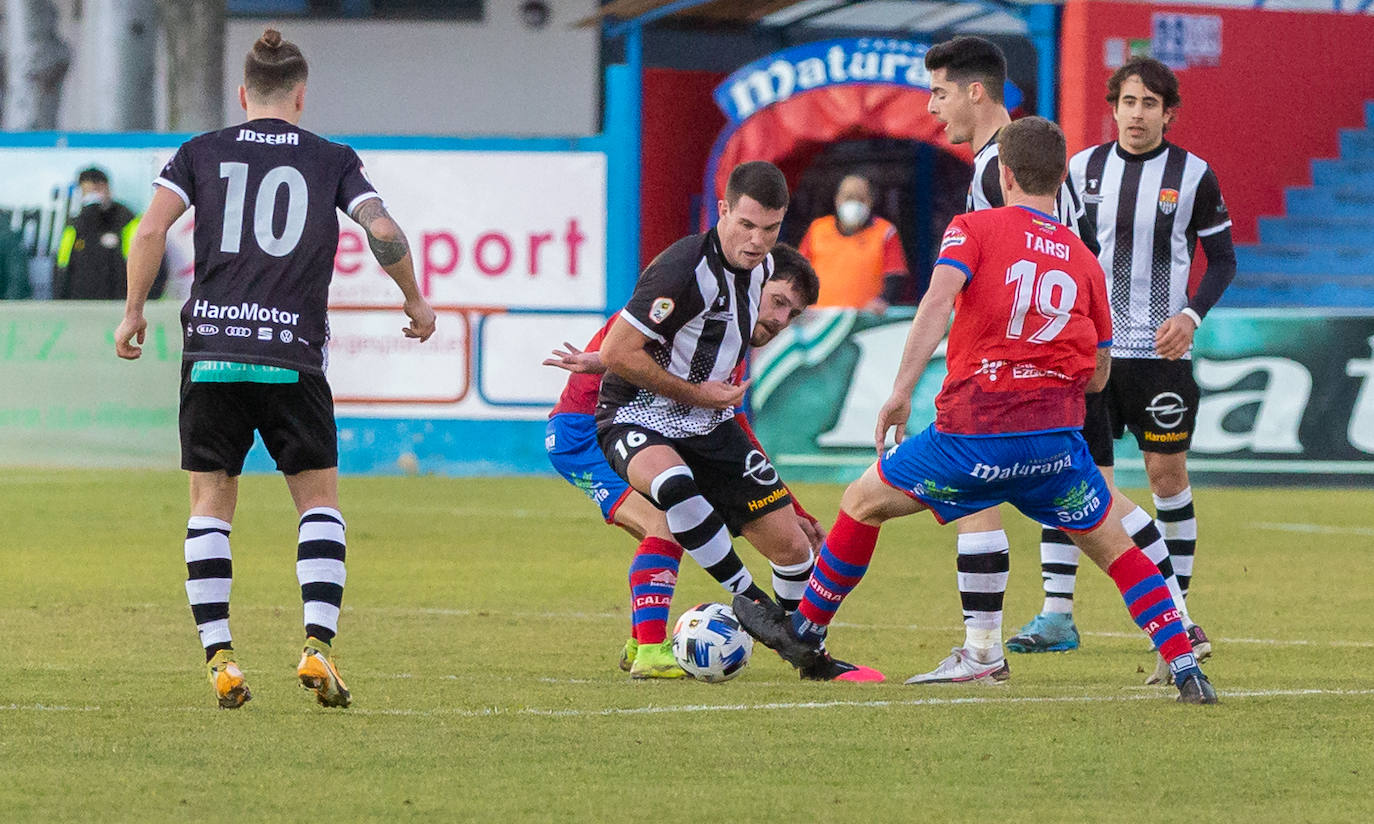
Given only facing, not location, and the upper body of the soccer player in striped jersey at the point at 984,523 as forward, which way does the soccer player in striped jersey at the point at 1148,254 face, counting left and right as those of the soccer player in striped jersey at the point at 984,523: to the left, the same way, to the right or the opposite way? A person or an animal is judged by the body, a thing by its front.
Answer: to the left

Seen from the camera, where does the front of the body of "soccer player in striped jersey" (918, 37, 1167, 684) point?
to the viewer's left

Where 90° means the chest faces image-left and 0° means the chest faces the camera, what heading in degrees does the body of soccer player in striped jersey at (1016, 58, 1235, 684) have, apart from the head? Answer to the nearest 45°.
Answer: approximately 0°

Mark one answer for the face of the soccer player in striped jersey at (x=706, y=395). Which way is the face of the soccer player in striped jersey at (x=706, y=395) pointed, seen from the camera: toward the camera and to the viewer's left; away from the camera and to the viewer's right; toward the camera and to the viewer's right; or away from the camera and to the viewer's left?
toward the camera and to the viewer's right

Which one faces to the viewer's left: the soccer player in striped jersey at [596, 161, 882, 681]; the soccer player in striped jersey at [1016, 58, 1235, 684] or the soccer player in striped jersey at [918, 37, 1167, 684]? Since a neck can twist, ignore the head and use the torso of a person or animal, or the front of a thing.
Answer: the soccer player in striped jersey at [918, 37, 1167, 684]

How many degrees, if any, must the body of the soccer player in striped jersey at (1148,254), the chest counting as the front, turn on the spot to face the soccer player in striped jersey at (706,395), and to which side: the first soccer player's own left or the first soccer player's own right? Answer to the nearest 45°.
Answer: approximately 45° to the first soccer player's own right

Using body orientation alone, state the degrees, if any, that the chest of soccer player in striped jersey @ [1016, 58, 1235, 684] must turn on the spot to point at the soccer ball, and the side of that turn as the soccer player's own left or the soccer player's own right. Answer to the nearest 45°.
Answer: approximately 45° to the soccer player's own right
